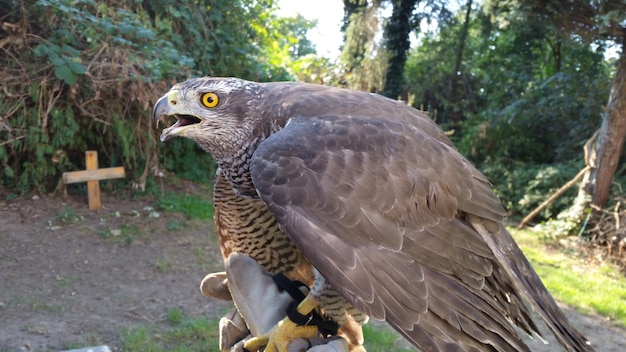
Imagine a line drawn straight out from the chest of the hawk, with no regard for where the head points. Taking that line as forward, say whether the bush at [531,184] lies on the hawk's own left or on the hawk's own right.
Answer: on the hawk's own right

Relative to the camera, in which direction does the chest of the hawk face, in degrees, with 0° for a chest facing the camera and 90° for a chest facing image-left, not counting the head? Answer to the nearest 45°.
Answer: approximately 90°

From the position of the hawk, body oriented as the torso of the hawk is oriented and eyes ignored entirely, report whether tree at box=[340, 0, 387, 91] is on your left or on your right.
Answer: on your right

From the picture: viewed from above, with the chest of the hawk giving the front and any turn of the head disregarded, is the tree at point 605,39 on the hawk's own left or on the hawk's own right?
on the hawk's own right

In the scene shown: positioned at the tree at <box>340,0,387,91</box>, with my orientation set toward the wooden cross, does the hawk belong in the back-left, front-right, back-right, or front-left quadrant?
front-left

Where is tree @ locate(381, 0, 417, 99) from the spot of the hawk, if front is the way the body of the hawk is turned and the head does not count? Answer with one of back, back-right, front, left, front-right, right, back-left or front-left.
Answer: right

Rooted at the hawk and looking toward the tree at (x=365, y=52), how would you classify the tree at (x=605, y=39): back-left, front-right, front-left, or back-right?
front-right

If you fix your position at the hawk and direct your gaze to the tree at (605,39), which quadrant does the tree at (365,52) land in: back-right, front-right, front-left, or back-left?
front-left

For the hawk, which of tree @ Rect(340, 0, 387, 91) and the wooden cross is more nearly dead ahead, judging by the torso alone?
the wooden cross
